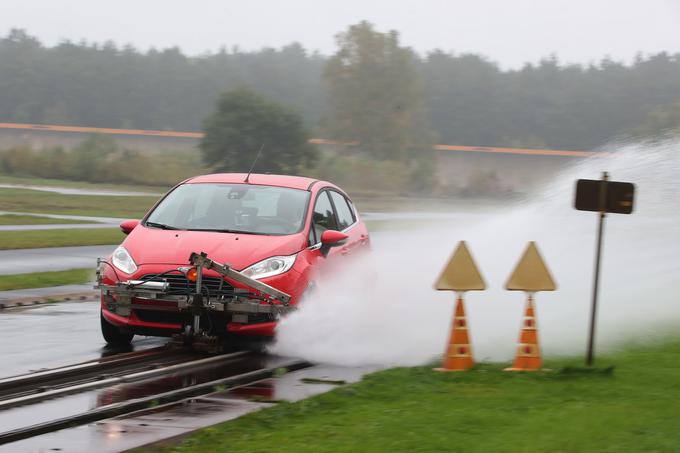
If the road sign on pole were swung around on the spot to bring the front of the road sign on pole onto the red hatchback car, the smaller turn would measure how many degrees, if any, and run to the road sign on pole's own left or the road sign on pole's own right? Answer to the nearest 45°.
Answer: approximately 90° to the road sign on pole's own left

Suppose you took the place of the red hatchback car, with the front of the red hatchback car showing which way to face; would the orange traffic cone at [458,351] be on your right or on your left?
on your left

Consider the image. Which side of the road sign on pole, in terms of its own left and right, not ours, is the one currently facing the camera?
back

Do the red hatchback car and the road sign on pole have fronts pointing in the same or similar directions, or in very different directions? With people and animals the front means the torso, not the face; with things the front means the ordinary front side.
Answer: very different directions

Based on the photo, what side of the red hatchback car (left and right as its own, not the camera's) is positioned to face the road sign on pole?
left

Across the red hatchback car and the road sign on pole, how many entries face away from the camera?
1

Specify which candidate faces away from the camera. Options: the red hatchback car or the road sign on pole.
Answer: the road sign on pole

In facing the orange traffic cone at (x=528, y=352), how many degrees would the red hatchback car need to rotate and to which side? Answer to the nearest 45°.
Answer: approximately 90° to its left
